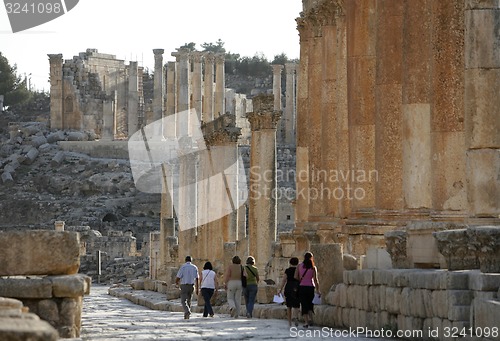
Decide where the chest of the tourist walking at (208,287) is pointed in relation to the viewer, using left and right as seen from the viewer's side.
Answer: facing away from the viewer

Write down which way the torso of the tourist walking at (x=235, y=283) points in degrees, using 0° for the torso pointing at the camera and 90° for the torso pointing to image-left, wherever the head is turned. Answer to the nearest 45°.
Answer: approximately 180°

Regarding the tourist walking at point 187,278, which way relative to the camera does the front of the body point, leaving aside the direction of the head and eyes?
away from the camera

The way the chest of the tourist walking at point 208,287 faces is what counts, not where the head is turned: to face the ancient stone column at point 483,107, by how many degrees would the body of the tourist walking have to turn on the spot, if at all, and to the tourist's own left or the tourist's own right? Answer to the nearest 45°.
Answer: approximately 135° to the tourist's own right

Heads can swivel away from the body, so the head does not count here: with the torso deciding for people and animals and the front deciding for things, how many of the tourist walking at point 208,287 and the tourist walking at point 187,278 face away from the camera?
2

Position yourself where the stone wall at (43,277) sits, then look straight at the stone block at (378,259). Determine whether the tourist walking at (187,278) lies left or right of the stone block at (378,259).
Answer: left

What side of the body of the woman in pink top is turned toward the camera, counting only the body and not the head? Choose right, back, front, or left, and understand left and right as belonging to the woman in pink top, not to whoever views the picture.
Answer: back

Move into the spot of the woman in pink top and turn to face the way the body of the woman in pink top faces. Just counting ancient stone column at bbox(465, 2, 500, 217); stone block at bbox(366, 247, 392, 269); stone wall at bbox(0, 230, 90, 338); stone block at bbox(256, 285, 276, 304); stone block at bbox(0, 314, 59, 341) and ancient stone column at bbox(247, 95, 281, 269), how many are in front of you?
2
